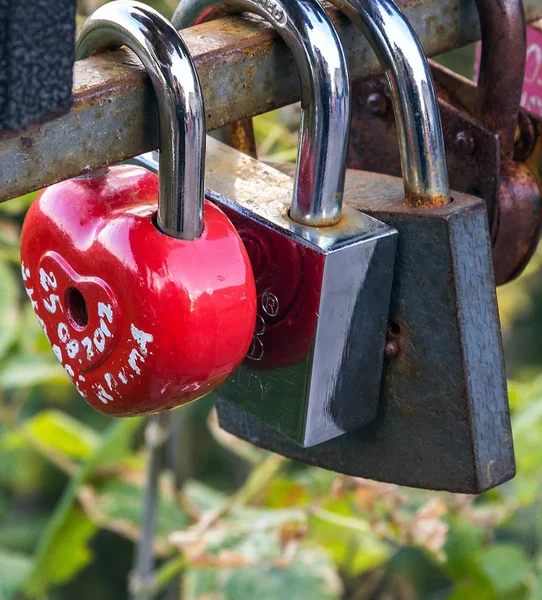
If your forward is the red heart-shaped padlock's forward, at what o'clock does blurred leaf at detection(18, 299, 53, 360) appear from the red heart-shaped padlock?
The blurred leaf is roughly at 4 o'clock from the red heart-shaped padlock.

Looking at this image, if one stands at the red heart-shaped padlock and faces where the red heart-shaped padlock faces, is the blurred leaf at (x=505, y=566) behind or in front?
behind

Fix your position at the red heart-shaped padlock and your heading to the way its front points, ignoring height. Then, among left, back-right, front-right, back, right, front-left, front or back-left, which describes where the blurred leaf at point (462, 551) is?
back

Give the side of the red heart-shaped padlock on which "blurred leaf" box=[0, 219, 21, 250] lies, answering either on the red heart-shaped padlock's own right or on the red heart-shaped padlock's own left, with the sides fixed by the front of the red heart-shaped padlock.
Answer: on the red heart-shaped padlock's own right
